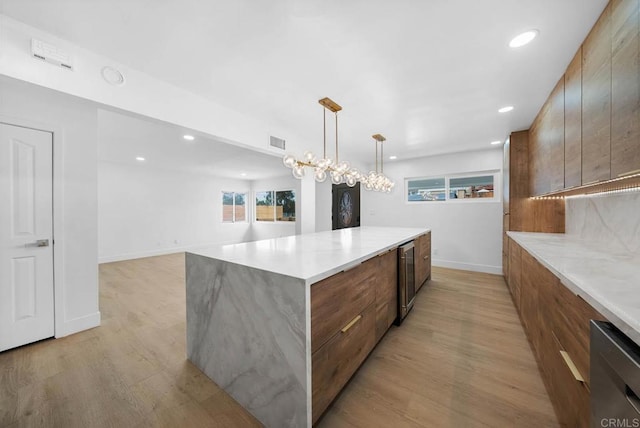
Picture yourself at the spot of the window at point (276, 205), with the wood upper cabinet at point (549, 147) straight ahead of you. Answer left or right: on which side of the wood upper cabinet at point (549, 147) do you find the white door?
right

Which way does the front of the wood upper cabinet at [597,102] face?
to the viewer's left

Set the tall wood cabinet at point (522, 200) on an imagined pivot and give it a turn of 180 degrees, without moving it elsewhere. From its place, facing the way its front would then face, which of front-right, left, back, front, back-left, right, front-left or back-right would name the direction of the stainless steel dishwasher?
right

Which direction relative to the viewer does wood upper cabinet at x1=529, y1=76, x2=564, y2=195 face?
to the viewer's left

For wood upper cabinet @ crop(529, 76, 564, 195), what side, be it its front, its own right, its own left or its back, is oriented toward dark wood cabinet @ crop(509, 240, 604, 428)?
left

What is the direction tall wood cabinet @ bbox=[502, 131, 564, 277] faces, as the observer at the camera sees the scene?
facing to the left of the viewer

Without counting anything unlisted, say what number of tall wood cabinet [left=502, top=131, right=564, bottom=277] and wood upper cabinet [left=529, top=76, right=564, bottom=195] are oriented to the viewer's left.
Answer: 2

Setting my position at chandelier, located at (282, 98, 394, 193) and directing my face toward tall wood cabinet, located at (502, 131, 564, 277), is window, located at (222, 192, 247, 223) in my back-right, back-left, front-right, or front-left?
back-left

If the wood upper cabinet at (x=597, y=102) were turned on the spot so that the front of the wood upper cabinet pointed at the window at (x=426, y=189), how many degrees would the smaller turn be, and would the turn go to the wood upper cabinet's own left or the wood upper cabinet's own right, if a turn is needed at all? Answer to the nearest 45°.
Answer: approximately 45° to the wood upper cabinet's own right

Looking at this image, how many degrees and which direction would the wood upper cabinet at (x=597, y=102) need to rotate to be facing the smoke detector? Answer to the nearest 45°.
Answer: approximately 45° to its left

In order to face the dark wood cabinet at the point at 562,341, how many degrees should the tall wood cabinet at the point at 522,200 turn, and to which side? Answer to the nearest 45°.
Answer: approximately 90° to its left
